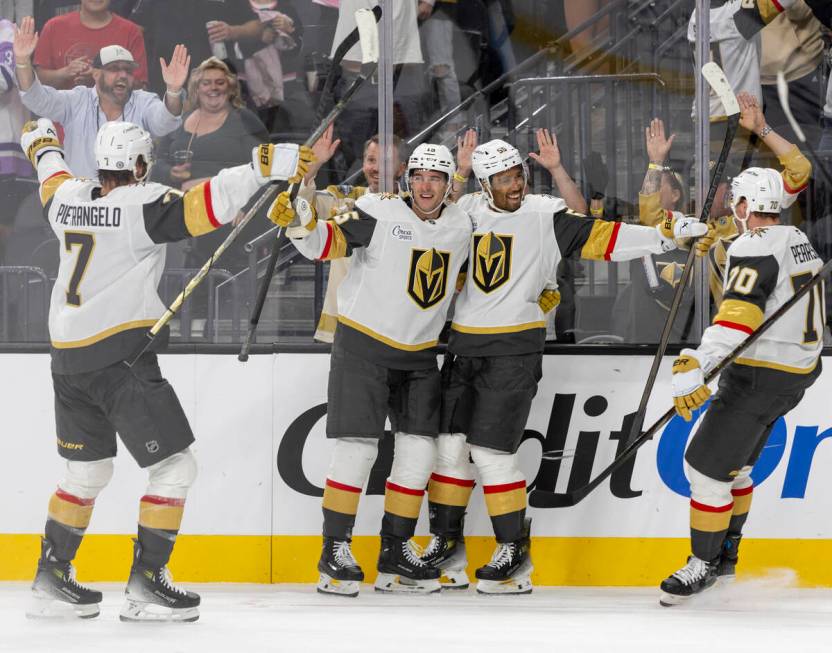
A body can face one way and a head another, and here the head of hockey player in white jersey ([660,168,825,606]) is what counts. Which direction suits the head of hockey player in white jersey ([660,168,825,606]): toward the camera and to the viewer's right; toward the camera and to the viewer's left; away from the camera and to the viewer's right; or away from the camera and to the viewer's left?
away from the camera and to the viewer's left

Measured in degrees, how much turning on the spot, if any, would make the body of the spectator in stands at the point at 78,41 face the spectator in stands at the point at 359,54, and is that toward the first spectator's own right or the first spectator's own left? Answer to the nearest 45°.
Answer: approximately 90° to the first spectator's own left

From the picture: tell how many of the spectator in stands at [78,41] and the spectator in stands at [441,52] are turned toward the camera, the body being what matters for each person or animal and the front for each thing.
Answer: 2

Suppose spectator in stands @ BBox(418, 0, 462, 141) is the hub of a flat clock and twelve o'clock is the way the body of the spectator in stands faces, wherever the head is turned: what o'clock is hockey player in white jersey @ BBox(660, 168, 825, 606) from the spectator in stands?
The hockey player in white jersey is roughly at 10 o'clock from the spectator in stands.

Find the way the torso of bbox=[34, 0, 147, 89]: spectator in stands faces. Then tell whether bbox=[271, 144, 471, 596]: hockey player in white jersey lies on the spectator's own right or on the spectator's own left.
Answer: on the spectator's own left

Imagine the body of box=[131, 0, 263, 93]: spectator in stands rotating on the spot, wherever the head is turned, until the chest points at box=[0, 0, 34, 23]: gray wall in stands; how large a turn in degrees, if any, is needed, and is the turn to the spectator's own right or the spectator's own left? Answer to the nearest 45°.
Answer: approximately 90° to the spectator's own right

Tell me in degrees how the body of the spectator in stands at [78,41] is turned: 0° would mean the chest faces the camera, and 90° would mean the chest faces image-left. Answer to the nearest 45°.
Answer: approximately 0°

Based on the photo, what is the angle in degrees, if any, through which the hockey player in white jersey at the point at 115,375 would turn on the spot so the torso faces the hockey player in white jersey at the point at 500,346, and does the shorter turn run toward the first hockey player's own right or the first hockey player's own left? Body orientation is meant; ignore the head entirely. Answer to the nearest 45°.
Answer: approximately 45° to the first hockey player's own right
